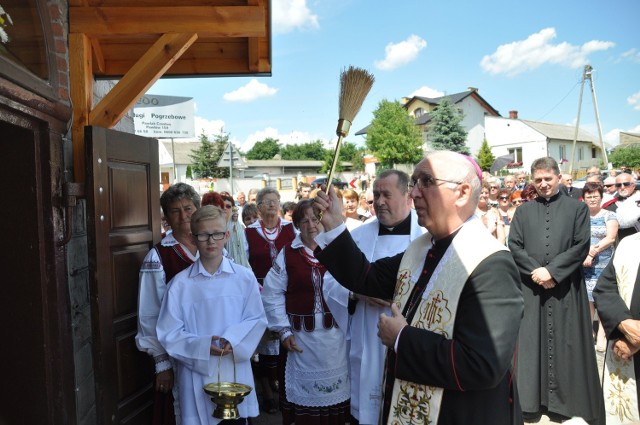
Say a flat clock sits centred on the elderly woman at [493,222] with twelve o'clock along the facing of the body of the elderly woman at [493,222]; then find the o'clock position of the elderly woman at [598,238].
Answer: the elderly woman at [598,238] is roughly at 9 o'clock from the elderly woman at [493,222].

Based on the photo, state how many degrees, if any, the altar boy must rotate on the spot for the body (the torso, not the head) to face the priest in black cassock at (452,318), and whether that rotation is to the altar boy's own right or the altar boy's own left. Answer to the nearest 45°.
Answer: approximately 45° to the altar boy's own left

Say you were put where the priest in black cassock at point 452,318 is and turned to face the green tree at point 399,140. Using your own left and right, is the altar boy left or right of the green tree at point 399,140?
left

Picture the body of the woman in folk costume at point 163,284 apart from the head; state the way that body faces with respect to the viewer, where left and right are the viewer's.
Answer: facing the viewer and to the right of the viewer

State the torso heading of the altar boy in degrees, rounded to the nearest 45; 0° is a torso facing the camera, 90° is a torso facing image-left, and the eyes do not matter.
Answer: approximately 0°

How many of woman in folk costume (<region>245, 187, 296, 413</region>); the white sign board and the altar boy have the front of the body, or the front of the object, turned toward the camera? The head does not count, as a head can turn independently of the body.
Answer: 3

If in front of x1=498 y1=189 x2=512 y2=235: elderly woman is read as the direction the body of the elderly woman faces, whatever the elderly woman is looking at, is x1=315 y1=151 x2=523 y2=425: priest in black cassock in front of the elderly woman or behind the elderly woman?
in front

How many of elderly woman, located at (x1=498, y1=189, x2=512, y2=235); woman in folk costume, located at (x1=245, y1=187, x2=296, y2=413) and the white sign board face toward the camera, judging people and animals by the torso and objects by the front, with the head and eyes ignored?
3

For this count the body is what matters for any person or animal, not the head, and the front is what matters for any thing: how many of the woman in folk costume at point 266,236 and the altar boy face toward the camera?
2

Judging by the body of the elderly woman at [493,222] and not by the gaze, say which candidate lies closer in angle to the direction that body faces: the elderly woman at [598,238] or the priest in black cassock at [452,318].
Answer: the priest in black cassock

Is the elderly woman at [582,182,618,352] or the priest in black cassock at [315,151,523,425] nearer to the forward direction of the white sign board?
the priest in black cassock
